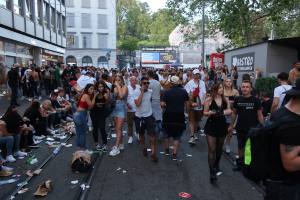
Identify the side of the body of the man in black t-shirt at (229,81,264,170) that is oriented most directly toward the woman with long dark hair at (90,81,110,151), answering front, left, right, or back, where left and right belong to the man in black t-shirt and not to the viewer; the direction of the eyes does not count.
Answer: right

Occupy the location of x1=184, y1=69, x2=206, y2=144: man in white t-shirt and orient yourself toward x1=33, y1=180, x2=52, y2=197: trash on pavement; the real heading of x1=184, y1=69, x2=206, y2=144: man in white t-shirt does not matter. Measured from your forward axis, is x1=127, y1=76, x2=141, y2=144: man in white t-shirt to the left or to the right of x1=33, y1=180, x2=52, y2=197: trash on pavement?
right

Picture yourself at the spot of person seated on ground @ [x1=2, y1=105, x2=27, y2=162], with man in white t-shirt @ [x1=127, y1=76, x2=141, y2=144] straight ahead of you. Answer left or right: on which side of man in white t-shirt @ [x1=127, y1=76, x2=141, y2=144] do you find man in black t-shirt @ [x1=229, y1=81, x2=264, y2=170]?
right

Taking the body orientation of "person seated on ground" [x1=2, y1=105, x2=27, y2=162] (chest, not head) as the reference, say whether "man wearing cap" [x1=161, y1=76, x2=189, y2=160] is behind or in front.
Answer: in front

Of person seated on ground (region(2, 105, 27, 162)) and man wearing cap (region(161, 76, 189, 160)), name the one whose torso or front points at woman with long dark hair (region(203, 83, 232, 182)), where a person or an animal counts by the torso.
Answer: the person seated on ground

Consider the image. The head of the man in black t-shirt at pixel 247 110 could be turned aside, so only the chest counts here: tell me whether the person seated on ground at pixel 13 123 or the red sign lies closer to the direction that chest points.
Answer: the person seated on ground

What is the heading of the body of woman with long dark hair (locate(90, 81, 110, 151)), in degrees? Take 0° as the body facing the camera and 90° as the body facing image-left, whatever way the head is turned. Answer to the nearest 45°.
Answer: approximately 0°

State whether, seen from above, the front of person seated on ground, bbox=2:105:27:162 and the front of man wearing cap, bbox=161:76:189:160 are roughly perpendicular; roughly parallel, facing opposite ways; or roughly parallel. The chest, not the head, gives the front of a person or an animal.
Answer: roughly perpendicular

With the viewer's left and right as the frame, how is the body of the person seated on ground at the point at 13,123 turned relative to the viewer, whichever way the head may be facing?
facing the viewer and to the right of the viewer
